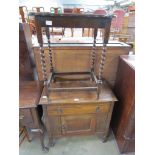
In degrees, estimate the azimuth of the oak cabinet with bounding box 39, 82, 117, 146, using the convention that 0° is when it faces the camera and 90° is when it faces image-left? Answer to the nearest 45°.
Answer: approximately 0°
